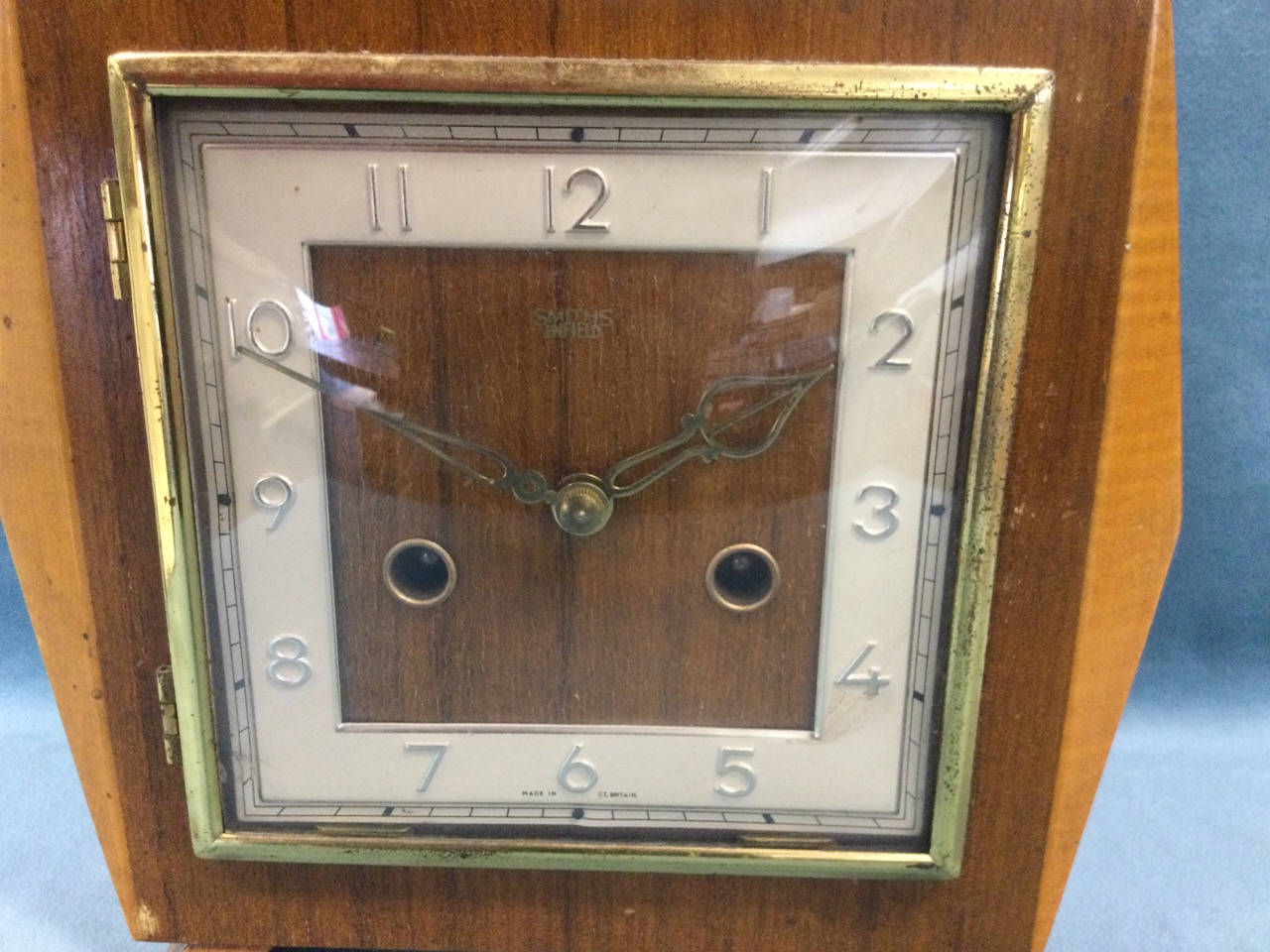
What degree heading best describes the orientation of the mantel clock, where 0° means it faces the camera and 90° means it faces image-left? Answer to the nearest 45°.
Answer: approximately 0°
